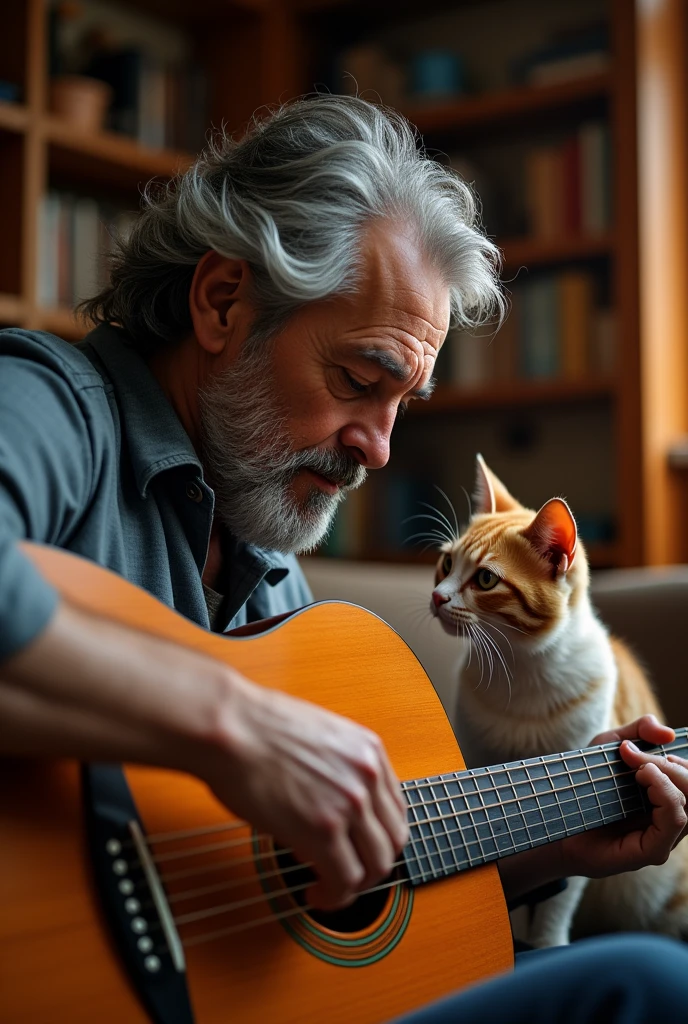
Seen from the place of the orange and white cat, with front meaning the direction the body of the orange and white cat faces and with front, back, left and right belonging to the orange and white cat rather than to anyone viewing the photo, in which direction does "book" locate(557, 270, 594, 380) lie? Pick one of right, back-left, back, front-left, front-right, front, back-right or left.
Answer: back-right

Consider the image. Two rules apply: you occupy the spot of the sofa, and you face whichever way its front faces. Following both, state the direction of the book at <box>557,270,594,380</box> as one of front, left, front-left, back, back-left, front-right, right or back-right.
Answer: back

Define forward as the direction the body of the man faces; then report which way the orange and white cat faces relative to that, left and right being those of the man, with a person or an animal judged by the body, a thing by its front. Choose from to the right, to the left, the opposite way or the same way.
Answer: to the right

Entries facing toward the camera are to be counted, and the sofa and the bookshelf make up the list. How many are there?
2

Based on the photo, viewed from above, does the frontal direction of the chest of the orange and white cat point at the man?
yes

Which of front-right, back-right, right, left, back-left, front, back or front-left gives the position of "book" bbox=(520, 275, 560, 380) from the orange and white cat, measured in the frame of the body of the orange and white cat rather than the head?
back-right
